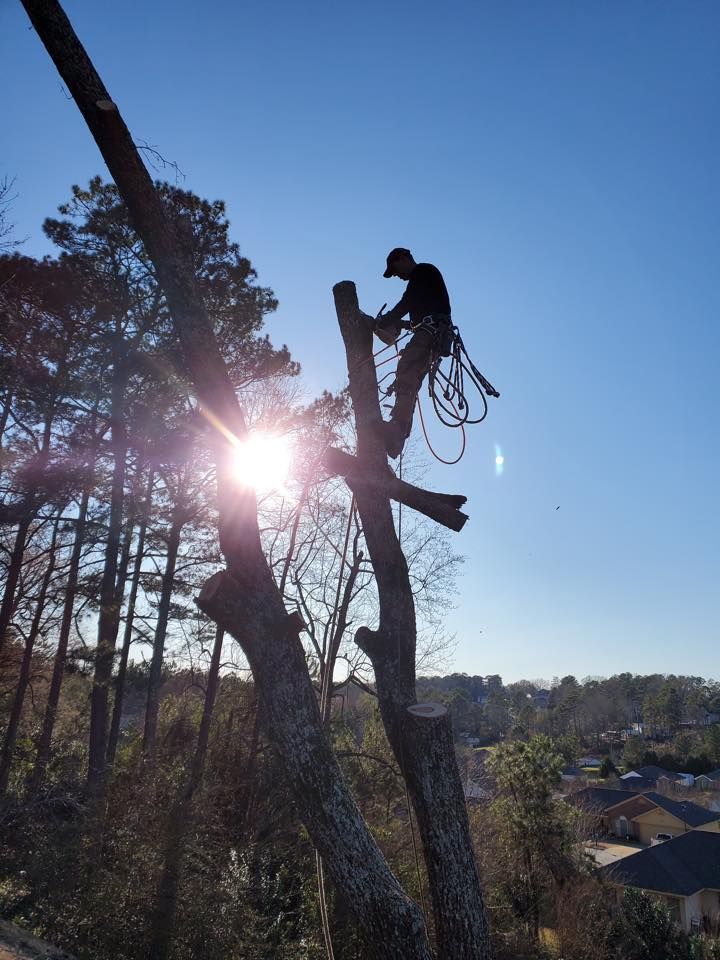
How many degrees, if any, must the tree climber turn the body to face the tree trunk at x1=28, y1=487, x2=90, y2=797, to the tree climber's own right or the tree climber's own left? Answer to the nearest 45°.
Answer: approximately 45° to the tree climber's own right

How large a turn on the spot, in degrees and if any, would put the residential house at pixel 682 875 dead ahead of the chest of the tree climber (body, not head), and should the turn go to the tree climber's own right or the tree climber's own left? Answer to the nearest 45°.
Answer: approximately 90° to the tree climber's own right

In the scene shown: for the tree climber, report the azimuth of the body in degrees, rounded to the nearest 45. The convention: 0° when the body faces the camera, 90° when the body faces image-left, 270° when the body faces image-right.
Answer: approximately 90°

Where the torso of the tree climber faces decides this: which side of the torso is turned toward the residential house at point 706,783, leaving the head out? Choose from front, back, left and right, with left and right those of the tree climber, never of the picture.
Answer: right

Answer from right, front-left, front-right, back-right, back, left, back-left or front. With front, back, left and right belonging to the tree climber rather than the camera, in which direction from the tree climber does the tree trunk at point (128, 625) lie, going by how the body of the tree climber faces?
front-right

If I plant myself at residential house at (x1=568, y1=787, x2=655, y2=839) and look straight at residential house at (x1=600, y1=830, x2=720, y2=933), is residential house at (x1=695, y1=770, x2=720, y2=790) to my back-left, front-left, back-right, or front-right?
back-left
